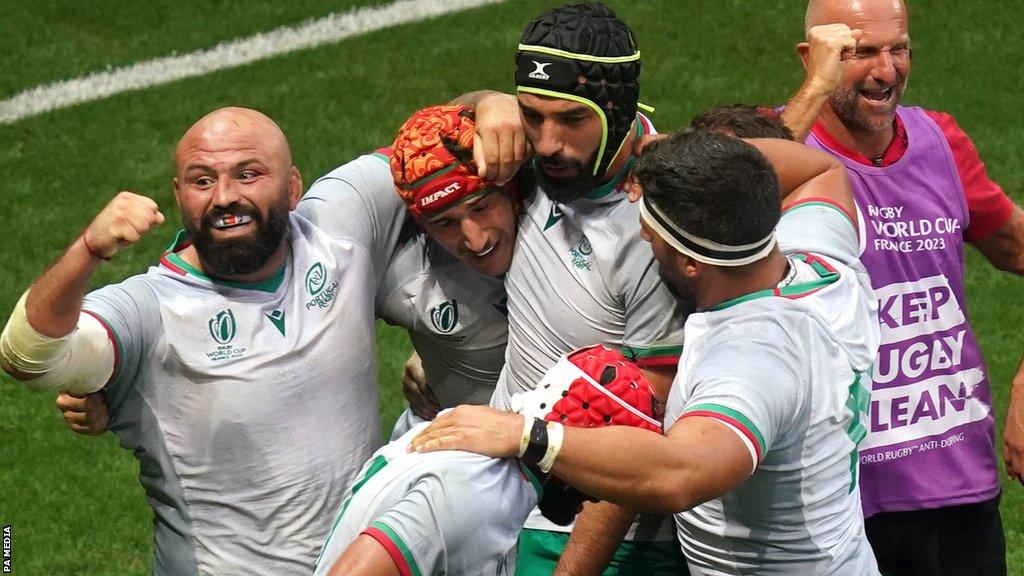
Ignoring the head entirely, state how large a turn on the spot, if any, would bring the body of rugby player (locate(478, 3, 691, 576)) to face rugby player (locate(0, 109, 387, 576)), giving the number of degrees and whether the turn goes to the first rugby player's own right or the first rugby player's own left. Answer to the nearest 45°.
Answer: approximately 45° to the first rugby player's own right

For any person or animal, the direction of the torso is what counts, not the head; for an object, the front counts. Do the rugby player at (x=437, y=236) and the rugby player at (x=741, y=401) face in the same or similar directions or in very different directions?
very different directions

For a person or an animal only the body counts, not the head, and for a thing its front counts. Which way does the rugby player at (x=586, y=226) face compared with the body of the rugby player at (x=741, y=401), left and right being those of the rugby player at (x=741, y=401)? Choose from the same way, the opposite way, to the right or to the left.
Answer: to the left

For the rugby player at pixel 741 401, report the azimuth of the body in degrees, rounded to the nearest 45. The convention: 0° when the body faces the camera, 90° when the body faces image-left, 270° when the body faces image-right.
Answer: approximately 135°

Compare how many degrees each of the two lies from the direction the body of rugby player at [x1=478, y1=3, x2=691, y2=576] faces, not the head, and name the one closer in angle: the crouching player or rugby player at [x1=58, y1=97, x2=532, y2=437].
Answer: the crouching player

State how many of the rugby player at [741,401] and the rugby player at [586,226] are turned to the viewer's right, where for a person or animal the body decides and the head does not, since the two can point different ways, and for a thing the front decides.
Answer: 0

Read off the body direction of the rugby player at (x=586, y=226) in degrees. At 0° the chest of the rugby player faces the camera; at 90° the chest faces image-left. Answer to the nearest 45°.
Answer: approximately 45°

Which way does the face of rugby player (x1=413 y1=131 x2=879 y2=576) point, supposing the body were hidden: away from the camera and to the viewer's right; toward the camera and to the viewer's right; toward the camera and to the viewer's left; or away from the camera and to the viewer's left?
away from the camera and to the viewer's left

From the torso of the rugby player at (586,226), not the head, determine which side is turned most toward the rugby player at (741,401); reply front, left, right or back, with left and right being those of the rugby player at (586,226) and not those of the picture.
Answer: left

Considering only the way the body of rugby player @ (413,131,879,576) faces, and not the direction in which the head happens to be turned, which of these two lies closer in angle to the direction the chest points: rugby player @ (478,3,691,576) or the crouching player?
the rugby player

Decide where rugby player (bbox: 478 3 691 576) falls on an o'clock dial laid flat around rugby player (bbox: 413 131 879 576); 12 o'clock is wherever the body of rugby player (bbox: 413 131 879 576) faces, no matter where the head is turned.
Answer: rugby player (bbox: 478 3 691 576) is roughly at 12 o'clock from rugby player (bbox: 413 131 879 576).
